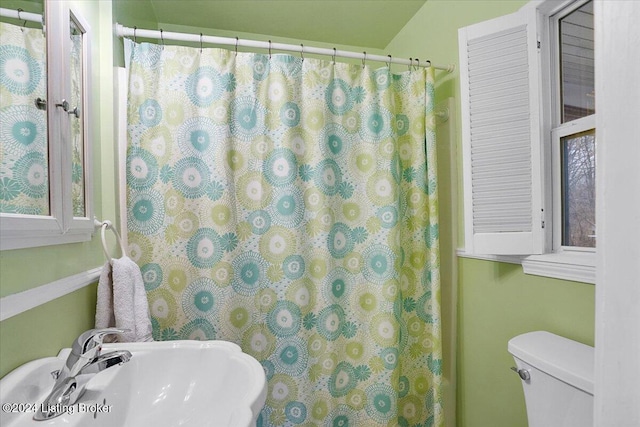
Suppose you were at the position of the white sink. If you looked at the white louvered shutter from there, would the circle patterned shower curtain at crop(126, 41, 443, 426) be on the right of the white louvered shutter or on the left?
left

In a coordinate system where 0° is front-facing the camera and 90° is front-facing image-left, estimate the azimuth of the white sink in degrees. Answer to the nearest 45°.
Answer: approximately 270°

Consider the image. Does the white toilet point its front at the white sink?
yes

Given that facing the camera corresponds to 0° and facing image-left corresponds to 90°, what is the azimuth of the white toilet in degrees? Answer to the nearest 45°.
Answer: approximately 45°

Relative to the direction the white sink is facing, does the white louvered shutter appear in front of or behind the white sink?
in front

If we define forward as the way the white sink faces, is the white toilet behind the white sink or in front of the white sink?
in front

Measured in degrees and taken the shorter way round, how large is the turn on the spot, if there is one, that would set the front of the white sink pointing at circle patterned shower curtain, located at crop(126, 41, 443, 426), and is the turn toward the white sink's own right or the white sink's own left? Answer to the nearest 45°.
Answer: approximately 45° to the white sink's own left
